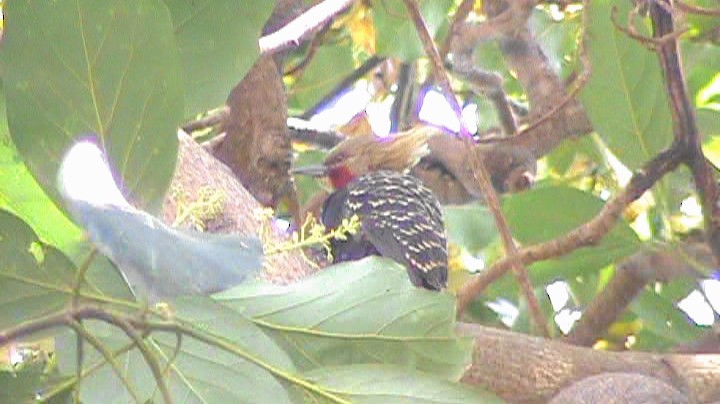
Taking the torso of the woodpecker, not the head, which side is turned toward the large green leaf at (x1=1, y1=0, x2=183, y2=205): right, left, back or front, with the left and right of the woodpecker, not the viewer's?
left

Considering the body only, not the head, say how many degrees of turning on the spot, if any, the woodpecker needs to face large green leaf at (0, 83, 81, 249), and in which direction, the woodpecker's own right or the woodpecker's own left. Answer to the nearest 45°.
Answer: approximately 90° to the woodpecker's own left

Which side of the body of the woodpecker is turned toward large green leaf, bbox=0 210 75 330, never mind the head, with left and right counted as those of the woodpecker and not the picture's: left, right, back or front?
left

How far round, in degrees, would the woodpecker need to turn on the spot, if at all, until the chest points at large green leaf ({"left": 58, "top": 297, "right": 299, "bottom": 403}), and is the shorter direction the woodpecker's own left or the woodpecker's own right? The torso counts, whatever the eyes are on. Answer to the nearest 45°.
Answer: approximately 90° to the woodpecker's own left
